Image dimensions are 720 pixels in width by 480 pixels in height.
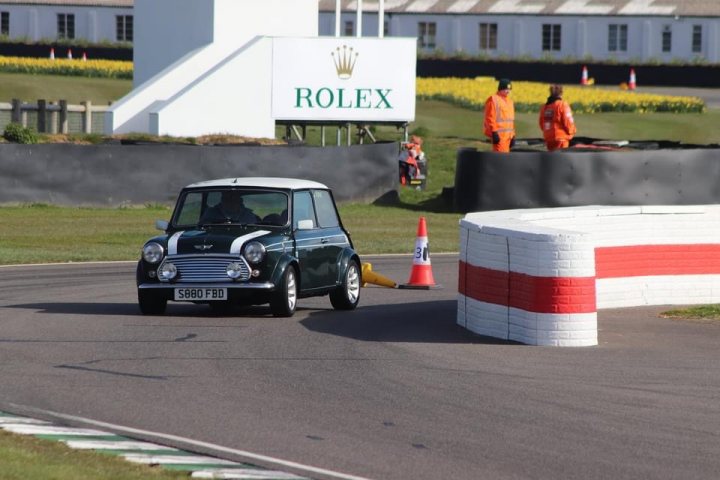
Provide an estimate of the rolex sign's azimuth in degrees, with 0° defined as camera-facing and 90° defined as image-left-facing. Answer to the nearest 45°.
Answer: approximately 0°

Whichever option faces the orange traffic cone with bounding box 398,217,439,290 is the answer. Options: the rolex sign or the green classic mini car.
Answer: the rolex sign

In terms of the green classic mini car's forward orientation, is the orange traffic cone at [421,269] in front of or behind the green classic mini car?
behind

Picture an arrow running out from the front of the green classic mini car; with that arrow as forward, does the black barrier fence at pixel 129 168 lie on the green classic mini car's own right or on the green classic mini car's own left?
on the green classic mini car's own right

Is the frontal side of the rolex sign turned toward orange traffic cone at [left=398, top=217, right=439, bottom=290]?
yes

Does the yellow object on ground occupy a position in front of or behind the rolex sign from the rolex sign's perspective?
in front

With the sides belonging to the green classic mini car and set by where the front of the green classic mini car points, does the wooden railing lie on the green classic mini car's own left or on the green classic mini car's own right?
on the green classic mini car's own right

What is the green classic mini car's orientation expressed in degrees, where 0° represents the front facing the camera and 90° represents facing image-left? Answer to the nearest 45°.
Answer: approximately 45°

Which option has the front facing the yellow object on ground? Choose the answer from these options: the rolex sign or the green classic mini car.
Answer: the rolex sign

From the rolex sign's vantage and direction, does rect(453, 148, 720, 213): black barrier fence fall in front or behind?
in front
